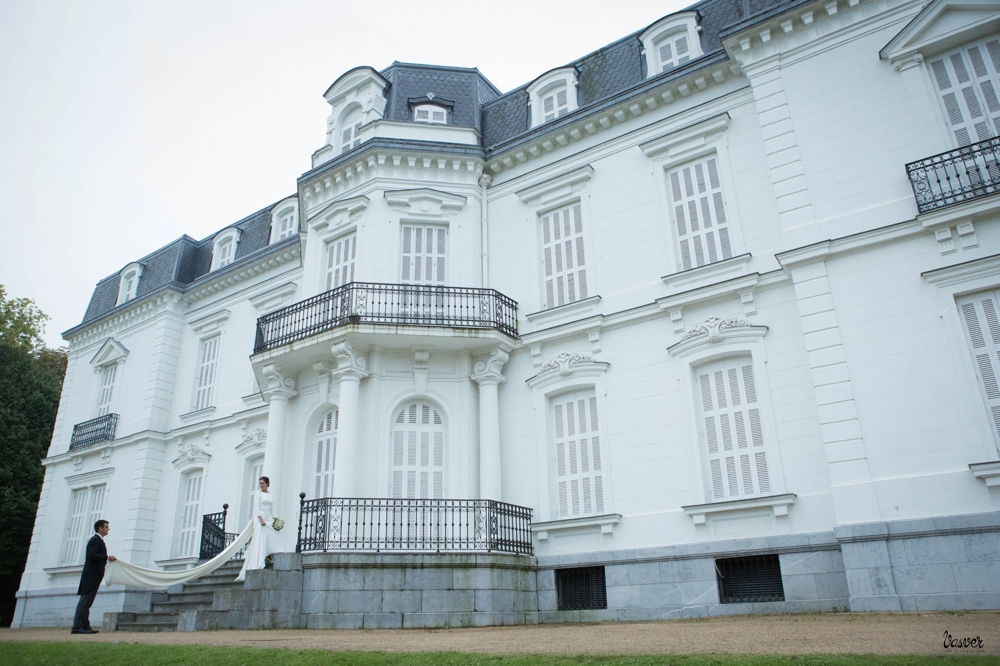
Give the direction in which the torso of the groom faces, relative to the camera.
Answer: to the viewer's right

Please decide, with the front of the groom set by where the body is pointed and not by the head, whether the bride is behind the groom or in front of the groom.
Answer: in front

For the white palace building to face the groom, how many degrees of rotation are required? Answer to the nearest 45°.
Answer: approximately 45° to its right

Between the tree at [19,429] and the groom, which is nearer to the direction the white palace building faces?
the groom

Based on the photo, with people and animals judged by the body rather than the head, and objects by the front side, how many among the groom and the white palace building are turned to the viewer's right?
1

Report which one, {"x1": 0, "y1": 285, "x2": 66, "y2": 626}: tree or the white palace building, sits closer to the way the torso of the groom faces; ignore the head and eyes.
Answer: the white palace building

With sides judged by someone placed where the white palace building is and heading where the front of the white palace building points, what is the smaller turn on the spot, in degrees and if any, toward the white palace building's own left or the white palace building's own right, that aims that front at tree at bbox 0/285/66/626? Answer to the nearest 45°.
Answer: approximately 90° to the white palace building's own right

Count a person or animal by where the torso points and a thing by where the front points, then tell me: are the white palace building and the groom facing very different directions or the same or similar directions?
very different directions

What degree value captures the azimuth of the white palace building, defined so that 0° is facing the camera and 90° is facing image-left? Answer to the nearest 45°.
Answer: approximately 45°

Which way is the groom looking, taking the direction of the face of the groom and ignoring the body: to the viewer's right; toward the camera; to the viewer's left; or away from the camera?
to the viewer's right
